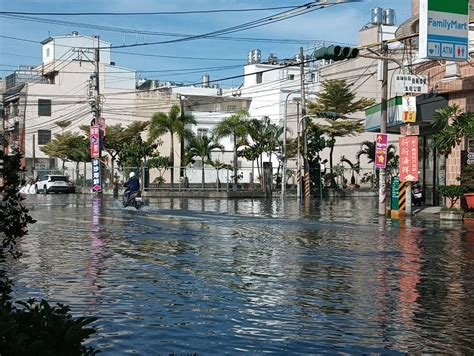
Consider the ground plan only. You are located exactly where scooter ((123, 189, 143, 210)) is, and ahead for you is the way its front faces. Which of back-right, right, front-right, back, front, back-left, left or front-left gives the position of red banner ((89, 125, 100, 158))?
front-right

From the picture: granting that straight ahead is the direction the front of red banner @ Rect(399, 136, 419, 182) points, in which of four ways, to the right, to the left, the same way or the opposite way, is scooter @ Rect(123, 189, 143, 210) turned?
to the right

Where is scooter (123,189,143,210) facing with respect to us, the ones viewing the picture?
facing away from the viewer and to the left of the viewer

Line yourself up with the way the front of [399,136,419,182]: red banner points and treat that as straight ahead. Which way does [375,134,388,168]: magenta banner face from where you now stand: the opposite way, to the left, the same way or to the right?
the same way

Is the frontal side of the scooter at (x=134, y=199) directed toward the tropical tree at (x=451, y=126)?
no

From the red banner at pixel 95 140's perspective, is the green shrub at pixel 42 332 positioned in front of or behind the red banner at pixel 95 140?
in front

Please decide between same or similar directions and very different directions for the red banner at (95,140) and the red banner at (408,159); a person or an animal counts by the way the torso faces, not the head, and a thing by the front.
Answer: same or similar directions

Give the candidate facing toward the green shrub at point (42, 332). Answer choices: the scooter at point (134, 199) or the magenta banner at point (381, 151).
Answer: the magenta banner

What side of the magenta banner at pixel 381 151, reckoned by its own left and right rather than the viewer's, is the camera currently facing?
front

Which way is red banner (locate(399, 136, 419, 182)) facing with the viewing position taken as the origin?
facing the viewer

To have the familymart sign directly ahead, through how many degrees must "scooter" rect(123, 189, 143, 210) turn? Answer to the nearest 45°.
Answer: approximately 180°

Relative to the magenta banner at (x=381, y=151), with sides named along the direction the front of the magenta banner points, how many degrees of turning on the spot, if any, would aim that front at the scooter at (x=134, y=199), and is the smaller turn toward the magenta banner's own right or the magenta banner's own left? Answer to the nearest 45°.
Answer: approximately 90° to the magenta banner's own right

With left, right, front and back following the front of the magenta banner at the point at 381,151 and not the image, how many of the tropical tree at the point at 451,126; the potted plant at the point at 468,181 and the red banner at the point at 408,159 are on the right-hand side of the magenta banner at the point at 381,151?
0

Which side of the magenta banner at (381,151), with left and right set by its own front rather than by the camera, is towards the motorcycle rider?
right

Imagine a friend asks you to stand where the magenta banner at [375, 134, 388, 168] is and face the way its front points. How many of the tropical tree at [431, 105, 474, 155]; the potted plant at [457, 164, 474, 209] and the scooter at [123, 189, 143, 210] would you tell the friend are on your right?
1
